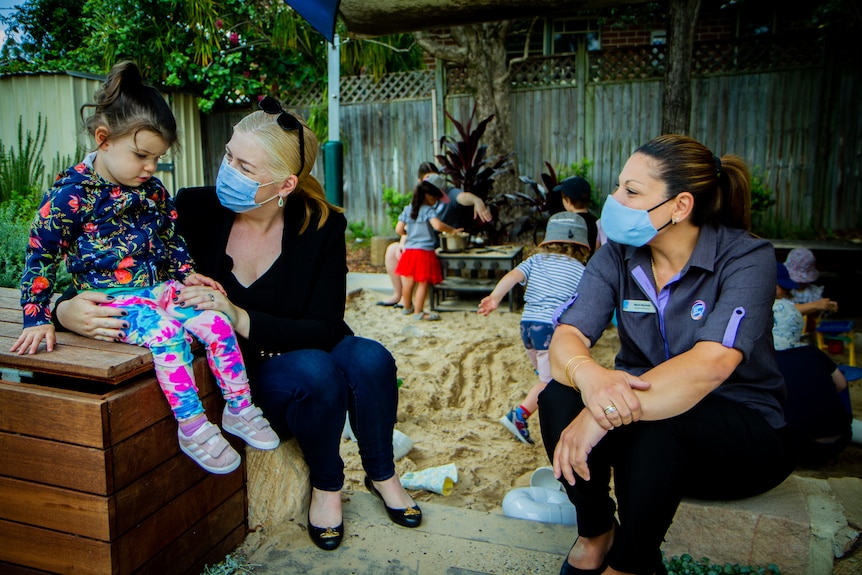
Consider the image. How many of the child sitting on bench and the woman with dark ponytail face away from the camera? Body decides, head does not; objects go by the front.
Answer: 0

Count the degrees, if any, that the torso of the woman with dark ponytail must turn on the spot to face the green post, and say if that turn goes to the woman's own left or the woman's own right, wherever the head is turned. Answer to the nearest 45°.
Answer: approximately 90° to the woman's own right

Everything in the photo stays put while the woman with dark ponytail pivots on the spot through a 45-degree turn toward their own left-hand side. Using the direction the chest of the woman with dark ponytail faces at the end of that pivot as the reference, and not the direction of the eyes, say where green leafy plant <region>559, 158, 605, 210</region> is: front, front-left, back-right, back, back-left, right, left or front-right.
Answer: back

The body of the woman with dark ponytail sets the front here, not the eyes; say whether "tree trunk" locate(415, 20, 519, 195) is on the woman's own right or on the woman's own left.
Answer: on the woman's own right

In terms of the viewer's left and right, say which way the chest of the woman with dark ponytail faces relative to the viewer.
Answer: facing the viewer and to the left of the viewer

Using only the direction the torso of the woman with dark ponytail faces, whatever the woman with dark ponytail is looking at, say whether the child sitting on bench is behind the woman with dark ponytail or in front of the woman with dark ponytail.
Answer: in front
